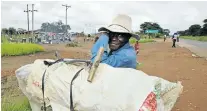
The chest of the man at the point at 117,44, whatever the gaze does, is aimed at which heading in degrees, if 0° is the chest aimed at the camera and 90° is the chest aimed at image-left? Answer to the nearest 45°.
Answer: approximately 45°
